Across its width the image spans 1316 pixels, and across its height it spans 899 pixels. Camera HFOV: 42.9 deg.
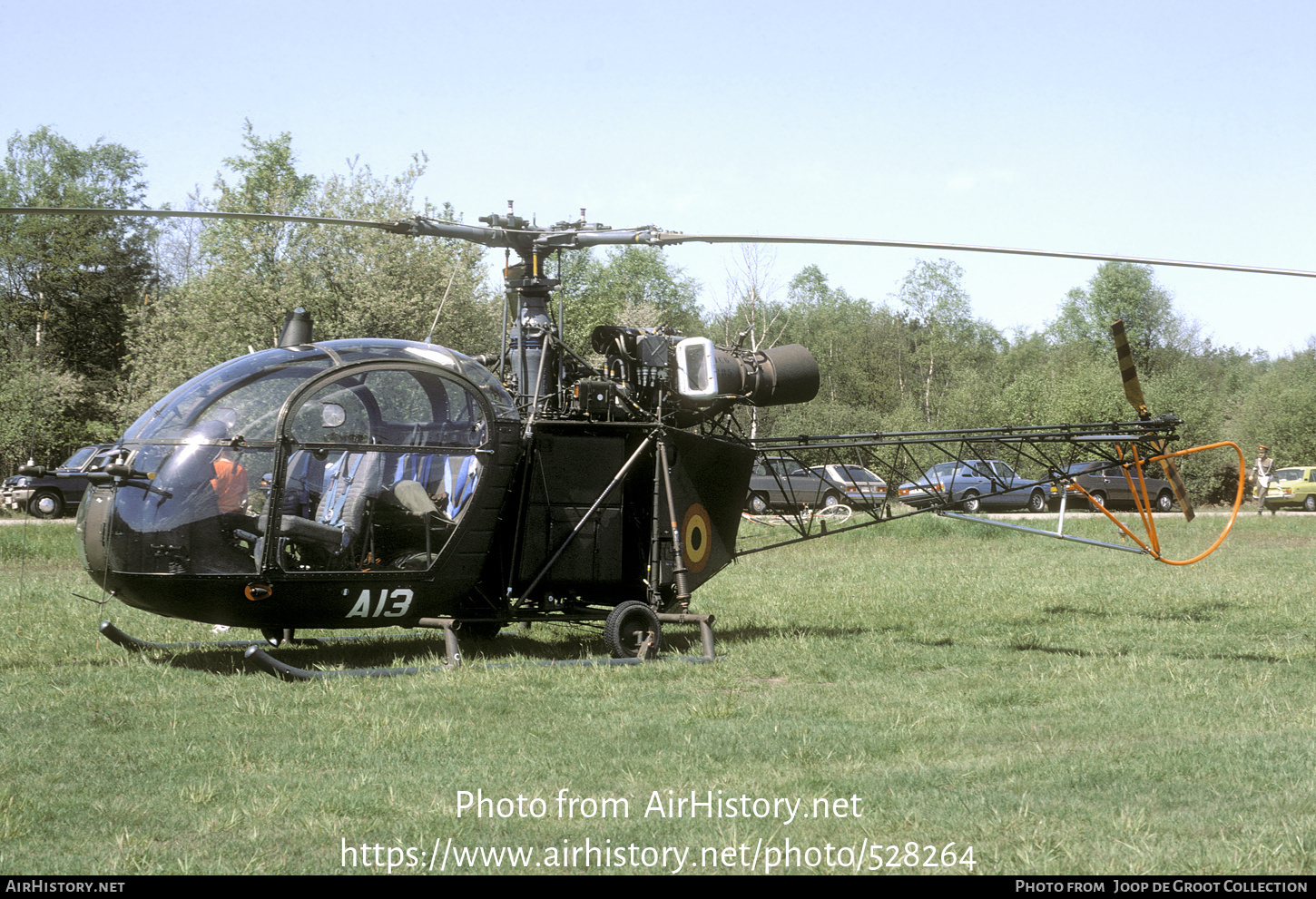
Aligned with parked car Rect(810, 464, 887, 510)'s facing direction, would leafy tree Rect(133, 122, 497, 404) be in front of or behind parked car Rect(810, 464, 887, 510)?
in front

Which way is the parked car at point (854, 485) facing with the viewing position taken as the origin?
facing away from the viewer and to the left of the viewer

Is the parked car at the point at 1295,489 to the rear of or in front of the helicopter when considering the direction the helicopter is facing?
to the rear

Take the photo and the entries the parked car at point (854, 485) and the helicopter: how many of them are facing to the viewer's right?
0

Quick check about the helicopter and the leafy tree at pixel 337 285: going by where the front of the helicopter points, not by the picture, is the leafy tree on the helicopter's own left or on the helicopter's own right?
on the helicopter's own right

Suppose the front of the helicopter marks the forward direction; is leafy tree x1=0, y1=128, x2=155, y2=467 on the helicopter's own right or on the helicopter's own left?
on the helicopter's own right

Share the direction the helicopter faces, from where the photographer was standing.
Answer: facing the viewer and to the left of the viewer

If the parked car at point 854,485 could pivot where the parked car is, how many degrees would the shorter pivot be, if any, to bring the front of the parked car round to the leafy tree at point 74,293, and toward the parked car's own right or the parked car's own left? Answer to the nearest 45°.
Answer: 0° — it already faces it

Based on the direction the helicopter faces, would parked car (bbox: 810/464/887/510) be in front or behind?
behind
